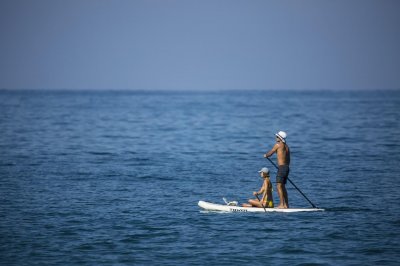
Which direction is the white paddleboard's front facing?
to the viewer's left
